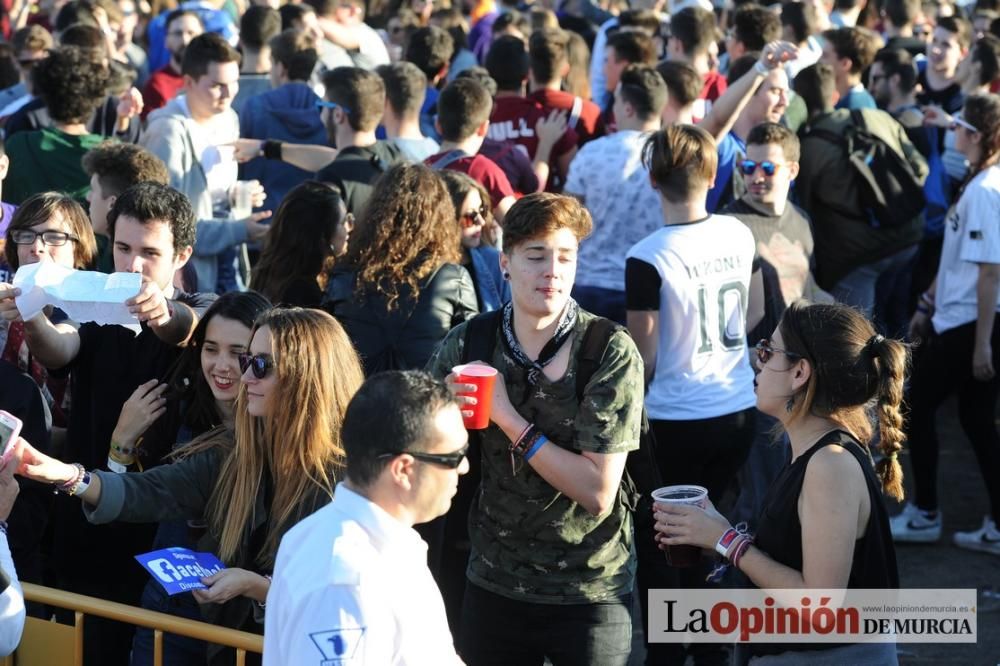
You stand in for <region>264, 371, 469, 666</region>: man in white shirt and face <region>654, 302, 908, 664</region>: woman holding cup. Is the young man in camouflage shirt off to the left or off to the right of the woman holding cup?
left

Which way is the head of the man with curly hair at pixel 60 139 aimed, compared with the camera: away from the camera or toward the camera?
away from the camera

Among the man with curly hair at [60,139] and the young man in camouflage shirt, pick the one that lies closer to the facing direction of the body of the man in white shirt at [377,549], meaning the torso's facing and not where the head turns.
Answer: the young man in camouflage shirt

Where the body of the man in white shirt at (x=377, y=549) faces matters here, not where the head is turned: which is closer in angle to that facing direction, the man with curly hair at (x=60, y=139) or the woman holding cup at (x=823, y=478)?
the woman holding cup

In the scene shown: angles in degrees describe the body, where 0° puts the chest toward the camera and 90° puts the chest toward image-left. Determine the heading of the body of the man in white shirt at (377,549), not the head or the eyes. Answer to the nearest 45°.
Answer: approximately 270°

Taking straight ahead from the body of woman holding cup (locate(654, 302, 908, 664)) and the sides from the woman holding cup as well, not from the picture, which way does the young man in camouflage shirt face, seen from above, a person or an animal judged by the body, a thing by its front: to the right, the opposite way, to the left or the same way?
to the left

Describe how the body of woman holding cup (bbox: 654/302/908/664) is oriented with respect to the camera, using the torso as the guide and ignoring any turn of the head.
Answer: to the viewer's left

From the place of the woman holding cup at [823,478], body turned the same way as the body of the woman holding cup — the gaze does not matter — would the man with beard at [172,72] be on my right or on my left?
on my right

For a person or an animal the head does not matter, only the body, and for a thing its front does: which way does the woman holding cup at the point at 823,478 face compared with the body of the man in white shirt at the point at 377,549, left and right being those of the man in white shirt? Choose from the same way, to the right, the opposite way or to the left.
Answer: the opposite way

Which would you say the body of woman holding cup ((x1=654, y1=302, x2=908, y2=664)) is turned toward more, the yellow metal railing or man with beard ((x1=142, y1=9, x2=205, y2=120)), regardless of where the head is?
the yellow metal railing
